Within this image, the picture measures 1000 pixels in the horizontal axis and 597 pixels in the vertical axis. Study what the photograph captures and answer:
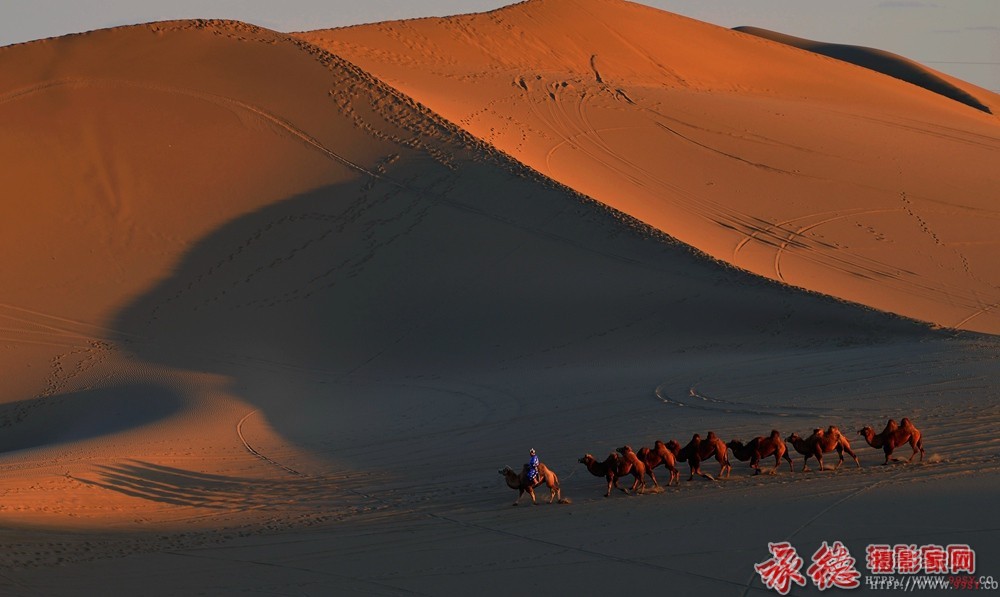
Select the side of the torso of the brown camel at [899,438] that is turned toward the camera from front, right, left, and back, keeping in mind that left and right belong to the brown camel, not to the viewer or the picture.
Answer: left

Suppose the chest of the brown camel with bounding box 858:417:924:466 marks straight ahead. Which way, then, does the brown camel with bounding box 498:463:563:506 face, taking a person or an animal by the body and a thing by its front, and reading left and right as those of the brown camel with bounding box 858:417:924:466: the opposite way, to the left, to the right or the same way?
the same way

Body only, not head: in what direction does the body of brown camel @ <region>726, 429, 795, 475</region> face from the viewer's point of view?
to the viewer's left

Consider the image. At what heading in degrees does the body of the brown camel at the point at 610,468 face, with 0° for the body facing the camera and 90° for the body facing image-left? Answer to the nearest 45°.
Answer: approximately 90°

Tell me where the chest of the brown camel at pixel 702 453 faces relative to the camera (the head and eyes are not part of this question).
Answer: to the viewer's left

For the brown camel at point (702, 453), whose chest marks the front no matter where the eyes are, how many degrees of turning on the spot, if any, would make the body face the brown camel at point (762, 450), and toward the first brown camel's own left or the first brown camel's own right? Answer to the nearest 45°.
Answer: approximately 180°

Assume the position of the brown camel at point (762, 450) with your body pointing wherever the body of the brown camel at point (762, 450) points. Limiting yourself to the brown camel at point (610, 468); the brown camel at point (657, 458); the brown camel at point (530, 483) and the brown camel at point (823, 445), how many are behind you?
1

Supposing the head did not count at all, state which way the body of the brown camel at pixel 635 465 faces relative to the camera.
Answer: to the viewer's left

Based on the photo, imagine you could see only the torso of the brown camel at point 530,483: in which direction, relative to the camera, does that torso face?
to the viewer's left

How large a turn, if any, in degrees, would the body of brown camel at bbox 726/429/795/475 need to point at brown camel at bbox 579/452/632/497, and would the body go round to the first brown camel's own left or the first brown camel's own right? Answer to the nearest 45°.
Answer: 0° — it already faces it

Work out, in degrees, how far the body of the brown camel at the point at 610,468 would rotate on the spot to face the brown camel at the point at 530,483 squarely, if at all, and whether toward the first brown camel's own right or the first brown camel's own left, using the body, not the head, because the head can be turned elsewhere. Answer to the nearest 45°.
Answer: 0° — it already faces it

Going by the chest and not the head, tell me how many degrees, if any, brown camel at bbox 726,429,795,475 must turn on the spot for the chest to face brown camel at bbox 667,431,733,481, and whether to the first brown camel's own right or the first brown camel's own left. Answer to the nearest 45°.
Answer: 0° — it already faces it

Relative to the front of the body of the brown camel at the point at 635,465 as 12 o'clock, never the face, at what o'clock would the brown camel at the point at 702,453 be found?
the brown camel at the point at 702,453 is roughly at 5 o'clock from the brown camel at the point at 635,465.

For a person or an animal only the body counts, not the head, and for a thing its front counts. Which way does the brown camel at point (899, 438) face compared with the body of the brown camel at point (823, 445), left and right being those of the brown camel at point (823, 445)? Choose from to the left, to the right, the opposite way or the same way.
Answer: the same way

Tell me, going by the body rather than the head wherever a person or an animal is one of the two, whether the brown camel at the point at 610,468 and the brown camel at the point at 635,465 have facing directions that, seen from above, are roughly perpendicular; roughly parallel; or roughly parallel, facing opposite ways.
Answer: roughly parallel

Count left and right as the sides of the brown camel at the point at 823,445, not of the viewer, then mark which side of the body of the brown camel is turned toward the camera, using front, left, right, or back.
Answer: left

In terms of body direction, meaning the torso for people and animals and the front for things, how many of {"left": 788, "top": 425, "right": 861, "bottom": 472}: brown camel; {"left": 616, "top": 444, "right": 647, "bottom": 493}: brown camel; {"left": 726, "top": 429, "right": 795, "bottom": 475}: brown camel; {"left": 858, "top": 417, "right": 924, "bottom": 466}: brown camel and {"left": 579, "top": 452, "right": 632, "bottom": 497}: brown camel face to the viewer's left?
5

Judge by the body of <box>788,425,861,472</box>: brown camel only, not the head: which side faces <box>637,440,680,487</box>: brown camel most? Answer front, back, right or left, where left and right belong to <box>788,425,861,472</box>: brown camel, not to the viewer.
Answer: front
